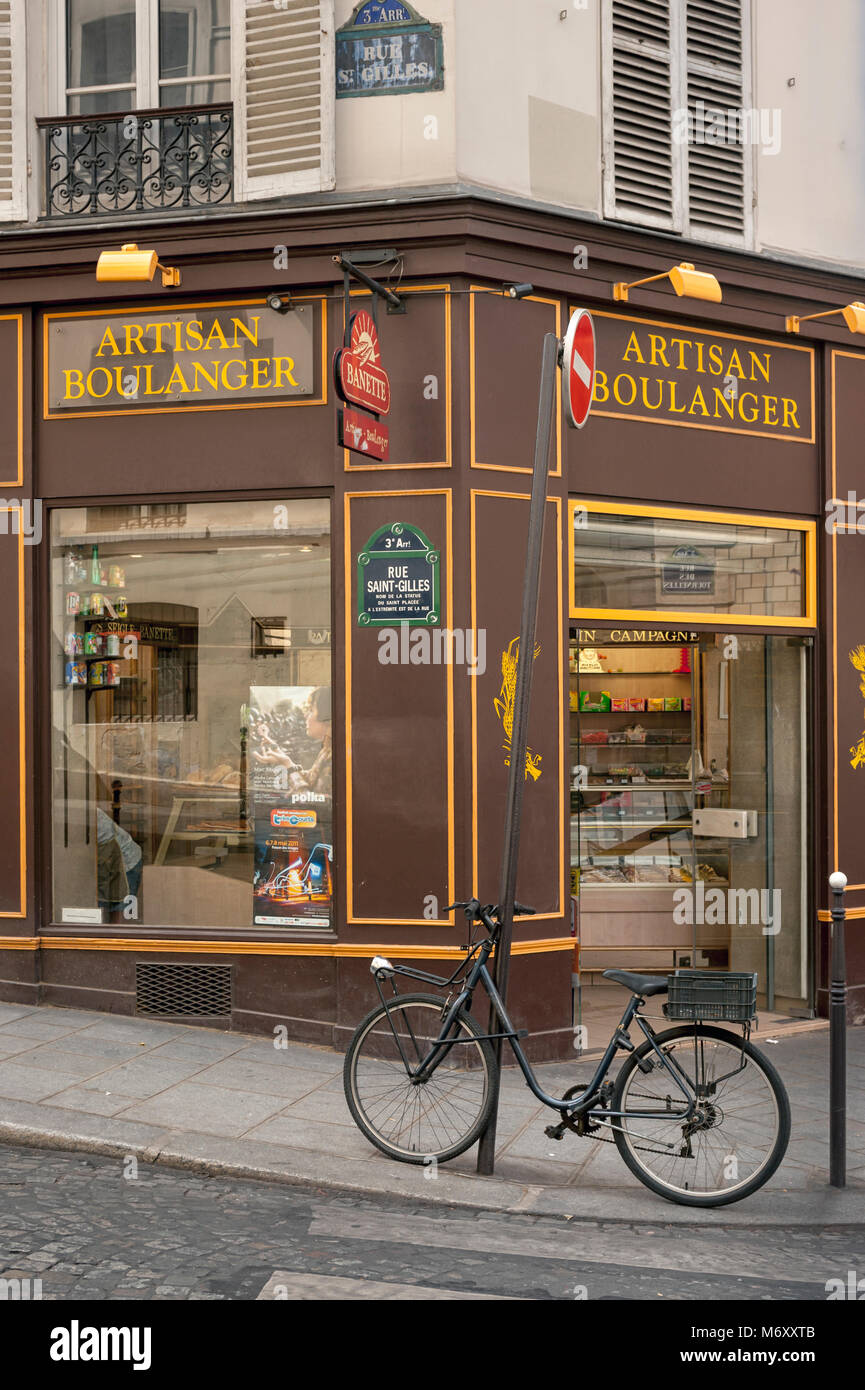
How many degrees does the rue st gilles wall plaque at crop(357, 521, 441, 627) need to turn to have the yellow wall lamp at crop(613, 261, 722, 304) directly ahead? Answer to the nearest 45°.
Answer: approximately 90° to its left

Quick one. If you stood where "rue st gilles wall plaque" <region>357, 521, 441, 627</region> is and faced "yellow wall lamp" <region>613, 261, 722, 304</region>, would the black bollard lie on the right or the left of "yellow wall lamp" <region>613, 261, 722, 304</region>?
right

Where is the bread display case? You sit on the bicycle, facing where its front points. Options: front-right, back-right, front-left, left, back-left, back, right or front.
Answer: right

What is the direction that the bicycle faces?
to the viewer's left

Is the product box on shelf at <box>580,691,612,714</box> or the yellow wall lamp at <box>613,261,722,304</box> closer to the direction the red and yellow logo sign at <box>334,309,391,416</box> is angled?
the yellow wall lamp

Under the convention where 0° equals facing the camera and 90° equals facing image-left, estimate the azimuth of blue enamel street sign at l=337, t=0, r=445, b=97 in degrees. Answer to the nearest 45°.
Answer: approximately 0°

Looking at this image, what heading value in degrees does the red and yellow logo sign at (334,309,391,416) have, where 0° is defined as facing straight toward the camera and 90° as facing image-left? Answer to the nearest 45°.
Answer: approximately 315°
